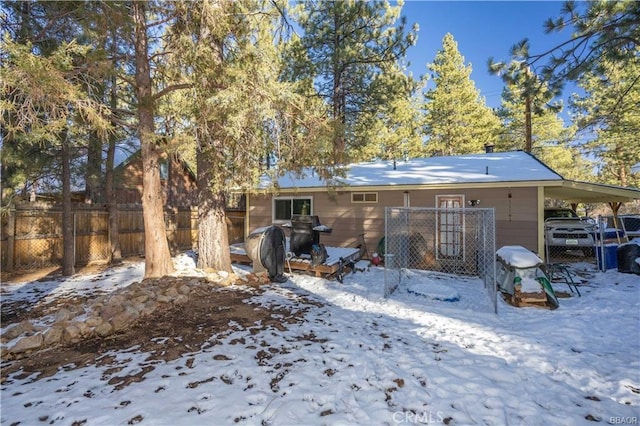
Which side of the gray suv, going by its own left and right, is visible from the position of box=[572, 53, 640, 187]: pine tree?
back

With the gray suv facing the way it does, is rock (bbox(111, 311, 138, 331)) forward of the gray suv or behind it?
forward

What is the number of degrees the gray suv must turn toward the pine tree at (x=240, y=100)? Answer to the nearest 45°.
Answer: approximately 45° to its right

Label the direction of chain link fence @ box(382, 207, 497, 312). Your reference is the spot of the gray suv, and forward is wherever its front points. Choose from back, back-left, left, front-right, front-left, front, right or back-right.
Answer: front-right

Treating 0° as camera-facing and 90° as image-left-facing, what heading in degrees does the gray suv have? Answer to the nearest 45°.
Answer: approximately 0°

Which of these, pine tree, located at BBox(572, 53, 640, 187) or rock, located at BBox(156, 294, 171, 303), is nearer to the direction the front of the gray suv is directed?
the rock

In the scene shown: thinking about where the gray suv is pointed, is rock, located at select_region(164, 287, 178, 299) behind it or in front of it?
in front

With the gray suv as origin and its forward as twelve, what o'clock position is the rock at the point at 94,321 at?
The rock is roughly at 1 o'clock from the gray suv.

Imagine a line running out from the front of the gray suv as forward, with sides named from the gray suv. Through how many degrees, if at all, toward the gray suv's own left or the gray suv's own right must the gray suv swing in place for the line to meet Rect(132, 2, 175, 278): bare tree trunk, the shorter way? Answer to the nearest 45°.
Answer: approximately 45° to the gray suv's own right
